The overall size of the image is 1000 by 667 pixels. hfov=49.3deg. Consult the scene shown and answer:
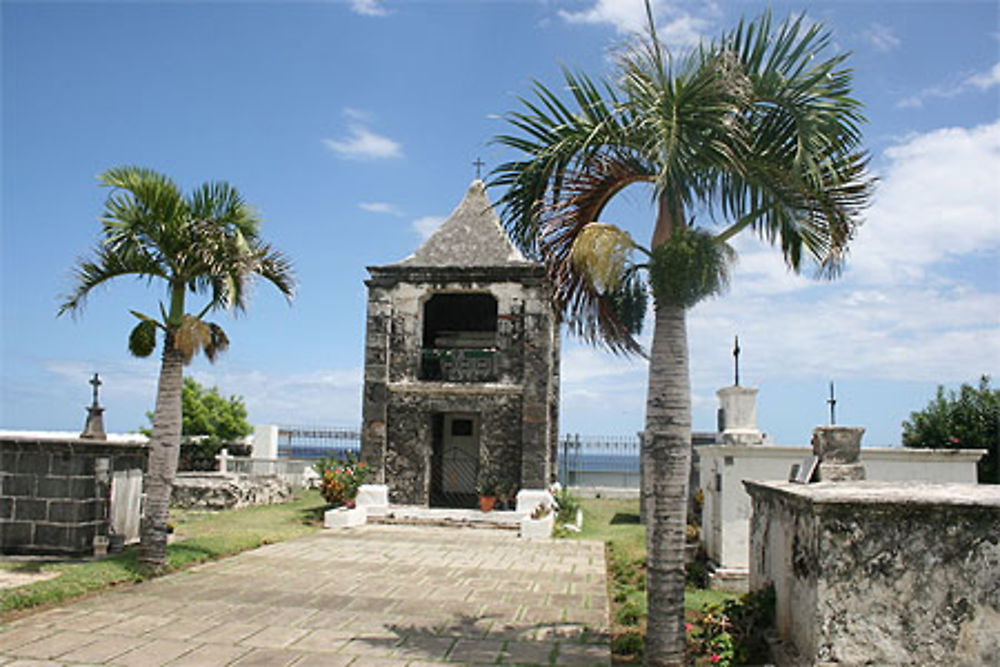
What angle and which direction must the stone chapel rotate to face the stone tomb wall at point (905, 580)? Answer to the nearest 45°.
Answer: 0° — it already faces it

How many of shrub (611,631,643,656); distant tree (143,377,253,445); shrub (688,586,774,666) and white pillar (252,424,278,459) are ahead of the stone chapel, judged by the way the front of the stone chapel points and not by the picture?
2

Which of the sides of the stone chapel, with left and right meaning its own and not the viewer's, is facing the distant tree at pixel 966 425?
left

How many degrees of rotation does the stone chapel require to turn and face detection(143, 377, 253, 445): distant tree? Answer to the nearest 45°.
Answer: approximately 135° to its right

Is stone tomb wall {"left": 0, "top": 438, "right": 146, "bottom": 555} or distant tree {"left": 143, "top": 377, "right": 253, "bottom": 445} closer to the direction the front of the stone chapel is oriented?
the stone tomb wall

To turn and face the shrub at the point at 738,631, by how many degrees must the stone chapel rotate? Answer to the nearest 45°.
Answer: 0° — it already faces it

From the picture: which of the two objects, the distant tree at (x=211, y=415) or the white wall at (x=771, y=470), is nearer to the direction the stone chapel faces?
the white wall

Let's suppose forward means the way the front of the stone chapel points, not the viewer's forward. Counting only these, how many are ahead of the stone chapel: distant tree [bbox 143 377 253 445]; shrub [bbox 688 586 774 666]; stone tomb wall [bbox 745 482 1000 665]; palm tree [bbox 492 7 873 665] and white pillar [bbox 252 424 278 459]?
3

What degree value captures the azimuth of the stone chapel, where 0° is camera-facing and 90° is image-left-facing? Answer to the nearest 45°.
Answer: approximately 0°
